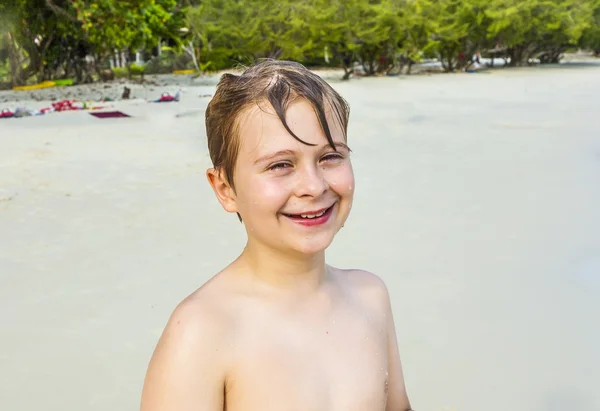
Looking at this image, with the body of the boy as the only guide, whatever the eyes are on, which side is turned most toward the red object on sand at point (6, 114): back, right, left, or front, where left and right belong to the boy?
back

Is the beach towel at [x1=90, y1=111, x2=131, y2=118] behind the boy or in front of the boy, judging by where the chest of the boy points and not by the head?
behind

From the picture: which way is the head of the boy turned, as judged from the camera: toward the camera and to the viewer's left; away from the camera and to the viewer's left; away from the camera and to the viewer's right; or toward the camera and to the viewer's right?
toward the camera and to the viewer's right

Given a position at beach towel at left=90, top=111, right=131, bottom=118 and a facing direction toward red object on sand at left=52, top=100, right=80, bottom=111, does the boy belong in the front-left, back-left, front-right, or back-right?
back-left

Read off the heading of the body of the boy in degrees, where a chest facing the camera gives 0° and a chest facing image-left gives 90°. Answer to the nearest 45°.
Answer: approximately 315°

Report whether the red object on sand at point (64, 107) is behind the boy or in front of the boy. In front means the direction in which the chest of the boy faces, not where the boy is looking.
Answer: behind

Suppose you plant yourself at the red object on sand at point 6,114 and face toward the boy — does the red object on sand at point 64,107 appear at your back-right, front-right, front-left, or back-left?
back-left
